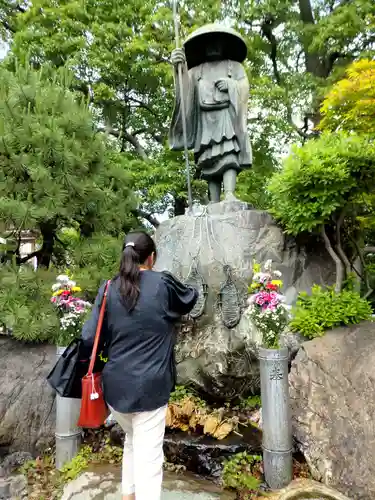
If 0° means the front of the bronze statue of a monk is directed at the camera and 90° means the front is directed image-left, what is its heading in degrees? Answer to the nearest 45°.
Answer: approximately 0°

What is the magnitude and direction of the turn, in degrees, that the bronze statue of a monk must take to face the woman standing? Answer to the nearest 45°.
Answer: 0° — it already faces them
